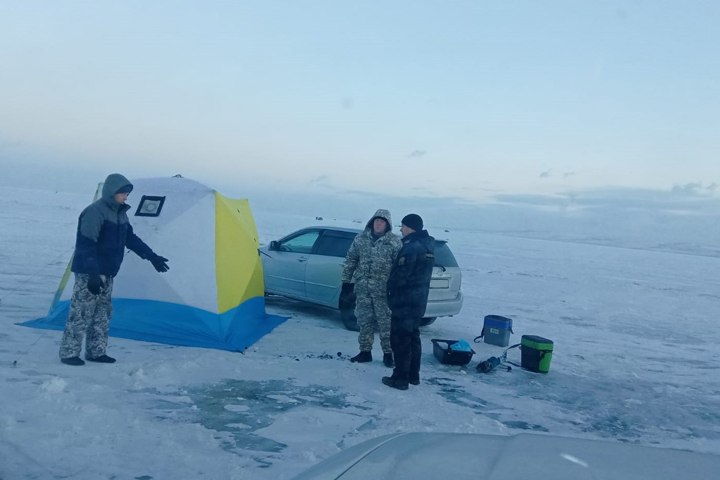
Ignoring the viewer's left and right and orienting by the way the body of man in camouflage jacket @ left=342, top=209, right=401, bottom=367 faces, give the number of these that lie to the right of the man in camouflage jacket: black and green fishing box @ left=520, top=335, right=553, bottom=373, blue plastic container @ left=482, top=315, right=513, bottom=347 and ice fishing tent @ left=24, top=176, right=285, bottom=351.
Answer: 1

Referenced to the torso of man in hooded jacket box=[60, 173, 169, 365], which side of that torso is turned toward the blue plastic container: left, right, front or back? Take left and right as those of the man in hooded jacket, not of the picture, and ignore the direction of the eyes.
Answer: front

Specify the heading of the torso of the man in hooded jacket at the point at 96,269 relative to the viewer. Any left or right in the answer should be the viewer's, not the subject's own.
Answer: facing to the right of the viewer

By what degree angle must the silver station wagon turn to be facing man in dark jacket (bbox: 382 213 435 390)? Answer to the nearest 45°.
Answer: approximately 135° to its left

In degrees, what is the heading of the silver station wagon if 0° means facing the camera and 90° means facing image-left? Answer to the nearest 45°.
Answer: approximately 135°

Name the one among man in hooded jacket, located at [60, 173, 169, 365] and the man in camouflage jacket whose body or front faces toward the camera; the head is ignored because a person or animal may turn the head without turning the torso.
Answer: the man in camouflage jacket

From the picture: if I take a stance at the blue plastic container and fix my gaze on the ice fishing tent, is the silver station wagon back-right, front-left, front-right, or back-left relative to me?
front-right

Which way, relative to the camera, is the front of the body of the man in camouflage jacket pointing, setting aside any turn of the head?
toward the camera

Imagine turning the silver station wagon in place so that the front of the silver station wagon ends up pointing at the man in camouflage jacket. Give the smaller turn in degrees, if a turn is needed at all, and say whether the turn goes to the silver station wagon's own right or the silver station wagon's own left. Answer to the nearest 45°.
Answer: approximately 135° to the silver station wagon's own left

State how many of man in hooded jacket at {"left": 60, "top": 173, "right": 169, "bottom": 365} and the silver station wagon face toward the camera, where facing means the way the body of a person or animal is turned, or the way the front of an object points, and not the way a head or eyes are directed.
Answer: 0

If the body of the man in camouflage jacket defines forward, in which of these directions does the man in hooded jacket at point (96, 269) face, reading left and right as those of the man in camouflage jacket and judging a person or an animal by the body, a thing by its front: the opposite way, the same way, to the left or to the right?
to the left

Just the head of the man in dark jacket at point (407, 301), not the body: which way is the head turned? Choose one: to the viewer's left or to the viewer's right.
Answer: to the viewer's left

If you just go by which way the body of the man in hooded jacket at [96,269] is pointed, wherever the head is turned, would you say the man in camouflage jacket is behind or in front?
in front

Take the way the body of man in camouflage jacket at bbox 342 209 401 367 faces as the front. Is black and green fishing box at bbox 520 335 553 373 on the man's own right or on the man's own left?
on the man's own left

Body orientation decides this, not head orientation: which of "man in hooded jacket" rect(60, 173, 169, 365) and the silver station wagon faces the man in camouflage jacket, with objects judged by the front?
the man in hooded jacket
